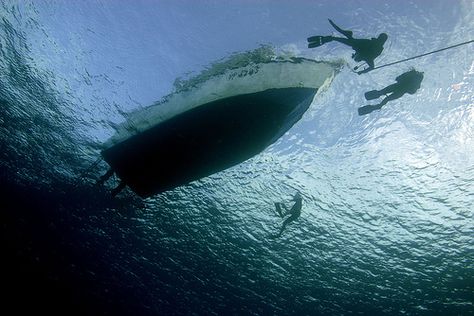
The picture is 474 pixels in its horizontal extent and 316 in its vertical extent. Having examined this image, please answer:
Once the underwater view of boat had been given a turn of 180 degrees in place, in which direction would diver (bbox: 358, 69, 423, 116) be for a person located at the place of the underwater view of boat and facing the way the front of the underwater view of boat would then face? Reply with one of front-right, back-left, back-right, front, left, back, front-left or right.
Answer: back

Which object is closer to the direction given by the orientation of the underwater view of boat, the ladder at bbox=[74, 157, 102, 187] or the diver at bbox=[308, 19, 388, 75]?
the diver

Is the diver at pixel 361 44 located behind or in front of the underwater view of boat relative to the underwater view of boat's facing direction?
in front

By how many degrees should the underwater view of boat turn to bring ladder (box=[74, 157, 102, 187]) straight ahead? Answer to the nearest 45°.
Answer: approximately 135° to its left
